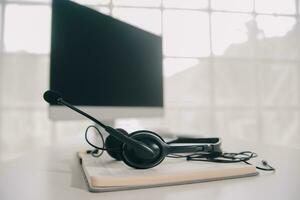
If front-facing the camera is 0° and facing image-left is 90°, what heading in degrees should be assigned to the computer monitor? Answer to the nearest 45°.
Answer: approximately 315°
